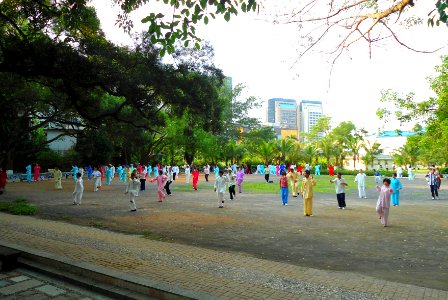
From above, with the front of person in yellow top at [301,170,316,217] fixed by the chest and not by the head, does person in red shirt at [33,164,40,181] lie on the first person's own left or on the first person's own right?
on the first person's own right

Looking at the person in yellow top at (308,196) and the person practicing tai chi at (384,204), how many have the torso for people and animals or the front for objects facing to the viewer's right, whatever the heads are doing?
0

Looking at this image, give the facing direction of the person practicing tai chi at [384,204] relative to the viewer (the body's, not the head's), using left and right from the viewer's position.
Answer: facing the viewer and to the left of the viewer

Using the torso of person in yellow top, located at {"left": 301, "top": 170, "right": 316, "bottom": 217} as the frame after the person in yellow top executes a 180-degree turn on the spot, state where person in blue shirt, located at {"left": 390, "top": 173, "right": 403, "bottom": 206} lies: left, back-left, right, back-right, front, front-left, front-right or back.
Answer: front-right

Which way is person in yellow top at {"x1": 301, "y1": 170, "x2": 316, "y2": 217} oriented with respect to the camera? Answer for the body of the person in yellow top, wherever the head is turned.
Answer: toward the camera

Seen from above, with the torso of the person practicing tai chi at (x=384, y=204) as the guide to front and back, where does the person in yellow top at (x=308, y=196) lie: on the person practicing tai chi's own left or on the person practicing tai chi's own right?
on the person practicing tai chi's own right
